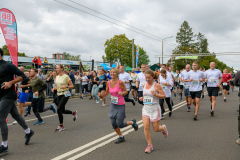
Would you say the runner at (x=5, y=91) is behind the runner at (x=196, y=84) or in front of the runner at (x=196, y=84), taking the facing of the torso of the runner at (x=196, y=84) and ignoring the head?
in front

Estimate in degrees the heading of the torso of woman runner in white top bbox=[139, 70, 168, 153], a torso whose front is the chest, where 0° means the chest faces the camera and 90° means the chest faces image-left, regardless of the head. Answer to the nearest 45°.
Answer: approximately 45°

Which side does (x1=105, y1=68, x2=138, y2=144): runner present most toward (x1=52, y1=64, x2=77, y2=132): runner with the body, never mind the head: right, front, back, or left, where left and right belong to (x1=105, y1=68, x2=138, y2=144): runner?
right

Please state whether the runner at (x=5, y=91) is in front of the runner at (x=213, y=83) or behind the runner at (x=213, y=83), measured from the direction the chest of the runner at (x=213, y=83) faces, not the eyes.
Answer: in front

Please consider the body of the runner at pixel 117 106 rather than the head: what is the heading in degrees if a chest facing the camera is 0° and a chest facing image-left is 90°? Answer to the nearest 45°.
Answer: approximately 45°

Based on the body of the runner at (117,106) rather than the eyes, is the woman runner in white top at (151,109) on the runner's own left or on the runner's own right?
on the runner's own left

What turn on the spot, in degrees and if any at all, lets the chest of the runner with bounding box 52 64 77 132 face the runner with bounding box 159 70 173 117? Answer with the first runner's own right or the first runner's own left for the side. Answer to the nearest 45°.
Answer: approximately 135° to the first runner's own left

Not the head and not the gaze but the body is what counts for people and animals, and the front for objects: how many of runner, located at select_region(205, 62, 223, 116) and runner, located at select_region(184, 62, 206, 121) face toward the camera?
2

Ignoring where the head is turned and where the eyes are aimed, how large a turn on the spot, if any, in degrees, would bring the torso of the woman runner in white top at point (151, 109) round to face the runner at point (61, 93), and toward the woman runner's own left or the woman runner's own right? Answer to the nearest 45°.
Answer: approximately 90° to the woman runner's own right

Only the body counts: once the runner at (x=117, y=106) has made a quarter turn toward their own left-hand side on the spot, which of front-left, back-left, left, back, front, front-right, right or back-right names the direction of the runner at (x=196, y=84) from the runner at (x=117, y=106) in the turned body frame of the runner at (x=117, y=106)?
left

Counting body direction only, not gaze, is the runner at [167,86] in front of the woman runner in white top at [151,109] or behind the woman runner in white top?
behind

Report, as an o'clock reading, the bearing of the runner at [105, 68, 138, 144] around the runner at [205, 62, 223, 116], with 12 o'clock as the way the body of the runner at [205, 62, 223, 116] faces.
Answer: the runner at [105, 68, 138, 144] is roughly at 1 o'clock from the runner at [205, 62, 223, 116].

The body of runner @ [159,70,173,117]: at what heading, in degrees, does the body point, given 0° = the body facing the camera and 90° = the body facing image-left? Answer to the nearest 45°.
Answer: approximately 45°

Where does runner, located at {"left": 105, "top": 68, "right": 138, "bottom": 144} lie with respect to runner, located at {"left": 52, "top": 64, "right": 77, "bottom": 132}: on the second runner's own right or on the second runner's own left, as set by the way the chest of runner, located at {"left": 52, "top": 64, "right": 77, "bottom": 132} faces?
on the second runner's own left
